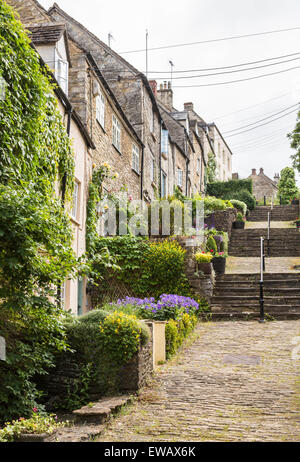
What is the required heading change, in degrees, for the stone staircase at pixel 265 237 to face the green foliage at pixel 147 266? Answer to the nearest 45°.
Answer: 0° — it already faces it

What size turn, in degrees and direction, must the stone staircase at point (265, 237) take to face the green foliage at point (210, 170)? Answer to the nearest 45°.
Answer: approximately 180°

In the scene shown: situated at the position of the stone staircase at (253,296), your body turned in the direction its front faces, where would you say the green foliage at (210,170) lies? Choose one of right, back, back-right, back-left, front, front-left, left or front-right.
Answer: back
